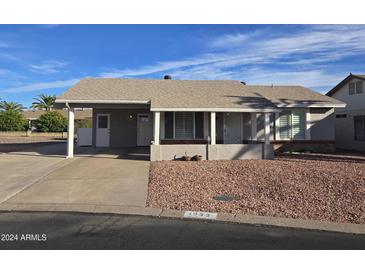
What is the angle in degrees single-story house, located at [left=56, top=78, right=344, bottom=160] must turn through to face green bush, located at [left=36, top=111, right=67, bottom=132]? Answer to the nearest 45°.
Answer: approximately 135° to its right

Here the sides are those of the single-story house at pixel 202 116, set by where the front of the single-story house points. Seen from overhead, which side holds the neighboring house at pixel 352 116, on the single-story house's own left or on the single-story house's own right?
on the single-story house's own left

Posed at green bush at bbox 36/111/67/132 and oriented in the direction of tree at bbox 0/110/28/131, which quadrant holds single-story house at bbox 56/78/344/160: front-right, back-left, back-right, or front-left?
back-left

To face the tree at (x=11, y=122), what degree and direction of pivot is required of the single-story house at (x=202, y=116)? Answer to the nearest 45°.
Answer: approximately 135° to its right

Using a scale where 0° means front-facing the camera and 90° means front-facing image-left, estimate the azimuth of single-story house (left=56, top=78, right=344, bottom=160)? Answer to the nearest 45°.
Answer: approximately 0°

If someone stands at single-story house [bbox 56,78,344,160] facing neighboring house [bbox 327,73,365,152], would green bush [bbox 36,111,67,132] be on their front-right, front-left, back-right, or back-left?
back-left
